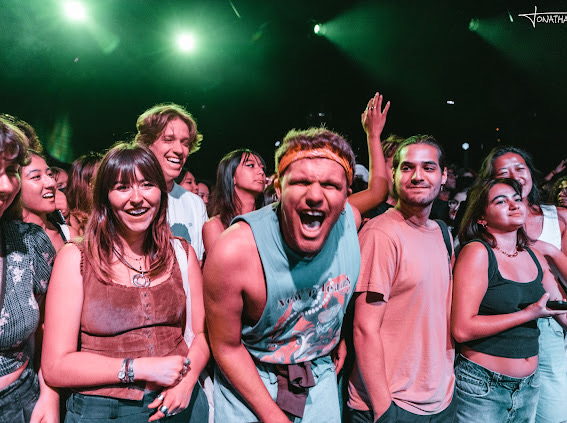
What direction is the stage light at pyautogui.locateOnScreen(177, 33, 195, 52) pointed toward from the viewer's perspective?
toward the camera

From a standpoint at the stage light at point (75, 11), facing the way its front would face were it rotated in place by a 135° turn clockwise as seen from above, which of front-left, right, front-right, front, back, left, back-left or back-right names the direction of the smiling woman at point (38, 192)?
back-left

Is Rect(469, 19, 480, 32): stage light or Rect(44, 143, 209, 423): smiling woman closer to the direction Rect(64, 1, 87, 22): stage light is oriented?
the smiling woman

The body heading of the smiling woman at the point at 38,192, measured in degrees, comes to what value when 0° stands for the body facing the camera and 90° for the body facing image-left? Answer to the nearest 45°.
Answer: approximately 315°

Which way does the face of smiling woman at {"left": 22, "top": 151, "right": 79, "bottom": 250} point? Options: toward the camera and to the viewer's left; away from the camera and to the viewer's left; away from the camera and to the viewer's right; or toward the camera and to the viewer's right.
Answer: toward the camera and to the viewer's right

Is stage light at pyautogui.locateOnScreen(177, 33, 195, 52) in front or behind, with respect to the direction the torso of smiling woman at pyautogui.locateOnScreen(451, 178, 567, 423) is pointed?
behind

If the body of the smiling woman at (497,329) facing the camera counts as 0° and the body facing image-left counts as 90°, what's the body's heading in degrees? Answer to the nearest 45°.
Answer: approximately 315°

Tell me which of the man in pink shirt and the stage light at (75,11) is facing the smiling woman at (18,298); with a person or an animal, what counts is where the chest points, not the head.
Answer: the stage light

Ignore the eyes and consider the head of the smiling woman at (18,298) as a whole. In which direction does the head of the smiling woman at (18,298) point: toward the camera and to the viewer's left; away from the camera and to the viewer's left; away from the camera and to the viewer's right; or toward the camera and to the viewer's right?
toward the camera and to the viewer's right

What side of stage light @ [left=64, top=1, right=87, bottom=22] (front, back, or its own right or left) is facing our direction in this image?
front

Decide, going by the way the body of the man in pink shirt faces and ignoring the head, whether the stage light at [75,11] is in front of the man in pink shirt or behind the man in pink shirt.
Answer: behind

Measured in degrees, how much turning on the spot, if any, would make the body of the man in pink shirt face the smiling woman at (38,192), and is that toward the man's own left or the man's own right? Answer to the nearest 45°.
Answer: approximately 135° to the man's own right

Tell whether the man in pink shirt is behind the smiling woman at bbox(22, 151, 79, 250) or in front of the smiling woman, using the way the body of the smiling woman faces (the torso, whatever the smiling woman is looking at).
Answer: in front
